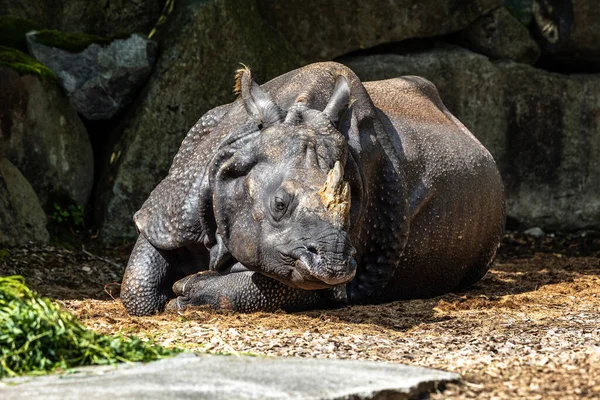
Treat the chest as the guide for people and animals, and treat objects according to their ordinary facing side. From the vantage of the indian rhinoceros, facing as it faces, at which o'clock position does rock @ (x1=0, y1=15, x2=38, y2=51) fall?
The rock is roughly at 3 o'clock from the indian rhinoceros.

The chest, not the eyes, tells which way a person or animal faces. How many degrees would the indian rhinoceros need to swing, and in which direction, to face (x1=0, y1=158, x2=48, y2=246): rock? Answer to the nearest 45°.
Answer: approximately 90° to its right

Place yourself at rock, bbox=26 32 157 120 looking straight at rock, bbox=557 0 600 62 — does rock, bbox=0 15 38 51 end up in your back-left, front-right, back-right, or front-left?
back-left

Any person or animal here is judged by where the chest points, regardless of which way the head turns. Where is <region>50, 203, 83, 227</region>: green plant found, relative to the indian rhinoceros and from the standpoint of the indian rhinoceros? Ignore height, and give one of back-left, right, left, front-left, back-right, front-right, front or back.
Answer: right

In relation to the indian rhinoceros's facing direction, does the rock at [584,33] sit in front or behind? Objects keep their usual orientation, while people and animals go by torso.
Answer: behind

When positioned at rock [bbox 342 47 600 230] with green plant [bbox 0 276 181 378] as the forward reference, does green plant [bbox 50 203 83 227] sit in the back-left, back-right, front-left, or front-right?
front-right

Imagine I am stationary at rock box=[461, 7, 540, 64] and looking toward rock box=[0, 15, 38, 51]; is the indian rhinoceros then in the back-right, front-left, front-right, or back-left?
front-left

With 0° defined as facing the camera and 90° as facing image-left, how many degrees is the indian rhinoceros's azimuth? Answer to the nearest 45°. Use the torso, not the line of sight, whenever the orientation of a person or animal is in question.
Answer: approximately 45°

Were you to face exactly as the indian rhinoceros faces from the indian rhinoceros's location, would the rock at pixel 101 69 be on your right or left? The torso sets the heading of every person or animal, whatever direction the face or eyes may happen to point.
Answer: on your right

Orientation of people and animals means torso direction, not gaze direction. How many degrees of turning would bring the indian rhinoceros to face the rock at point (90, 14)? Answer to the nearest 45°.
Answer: approximately 90° to its right

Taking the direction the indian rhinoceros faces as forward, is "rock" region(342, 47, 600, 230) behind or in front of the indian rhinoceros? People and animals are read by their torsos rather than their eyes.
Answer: behind

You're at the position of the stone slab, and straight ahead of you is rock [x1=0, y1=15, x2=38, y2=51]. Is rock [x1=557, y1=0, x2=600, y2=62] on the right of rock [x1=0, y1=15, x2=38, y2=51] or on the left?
right
